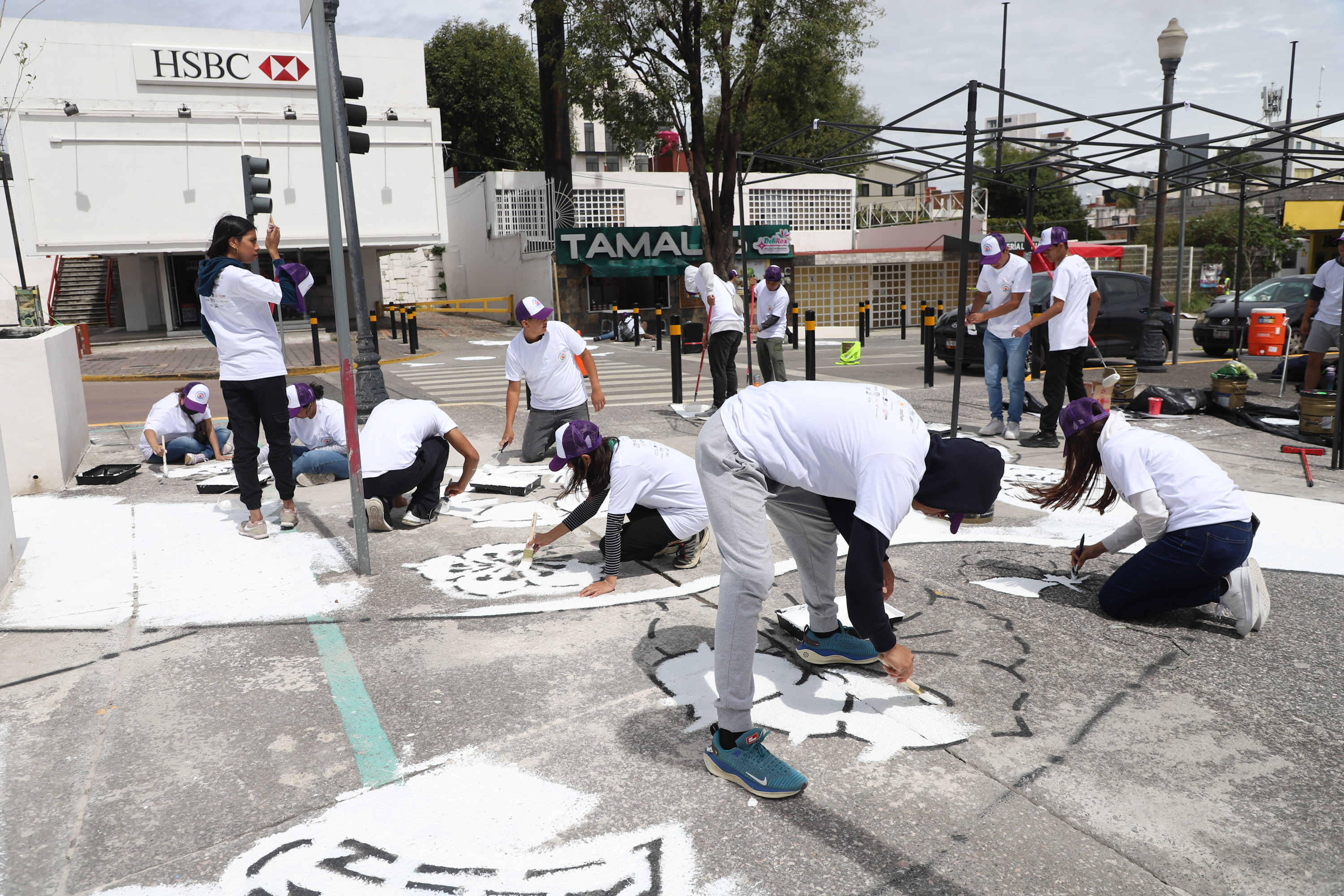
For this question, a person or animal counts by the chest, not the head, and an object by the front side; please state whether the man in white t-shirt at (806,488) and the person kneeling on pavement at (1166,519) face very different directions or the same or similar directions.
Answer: very different directions

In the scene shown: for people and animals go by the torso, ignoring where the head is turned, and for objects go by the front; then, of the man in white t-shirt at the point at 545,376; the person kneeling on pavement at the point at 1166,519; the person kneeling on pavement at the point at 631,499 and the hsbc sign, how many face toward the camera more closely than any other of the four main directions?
2

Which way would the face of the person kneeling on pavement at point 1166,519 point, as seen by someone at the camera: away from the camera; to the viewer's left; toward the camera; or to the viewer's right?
to the viewer's left

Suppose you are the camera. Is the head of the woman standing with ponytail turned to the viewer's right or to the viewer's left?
to the viewer's right

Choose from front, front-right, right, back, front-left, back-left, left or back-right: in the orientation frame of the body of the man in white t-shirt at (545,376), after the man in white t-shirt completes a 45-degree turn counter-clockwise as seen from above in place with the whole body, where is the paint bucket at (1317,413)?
front-left

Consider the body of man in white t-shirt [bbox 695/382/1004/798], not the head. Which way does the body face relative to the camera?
to the viewer's right

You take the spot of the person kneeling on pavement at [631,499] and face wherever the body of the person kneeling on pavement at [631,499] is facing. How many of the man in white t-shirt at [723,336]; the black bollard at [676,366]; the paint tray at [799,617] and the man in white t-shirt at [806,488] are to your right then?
2

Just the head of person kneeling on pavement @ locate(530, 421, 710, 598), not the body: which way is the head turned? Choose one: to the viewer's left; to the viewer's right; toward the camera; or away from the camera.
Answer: to the viewer's left

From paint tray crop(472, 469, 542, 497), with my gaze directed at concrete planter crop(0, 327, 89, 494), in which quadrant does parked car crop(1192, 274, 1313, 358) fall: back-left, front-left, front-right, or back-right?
back-right

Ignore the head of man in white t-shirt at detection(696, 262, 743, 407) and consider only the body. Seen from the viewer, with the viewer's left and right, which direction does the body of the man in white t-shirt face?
facing away from the viewer and to the left of the viewer

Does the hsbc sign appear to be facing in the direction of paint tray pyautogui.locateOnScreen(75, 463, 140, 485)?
yes

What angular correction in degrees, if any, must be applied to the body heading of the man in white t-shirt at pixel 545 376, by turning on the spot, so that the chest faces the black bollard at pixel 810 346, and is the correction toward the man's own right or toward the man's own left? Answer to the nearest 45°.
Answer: approximately 135° to the man's own left

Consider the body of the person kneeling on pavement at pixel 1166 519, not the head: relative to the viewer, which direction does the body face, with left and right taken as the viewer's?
facing to the left of the viewer
